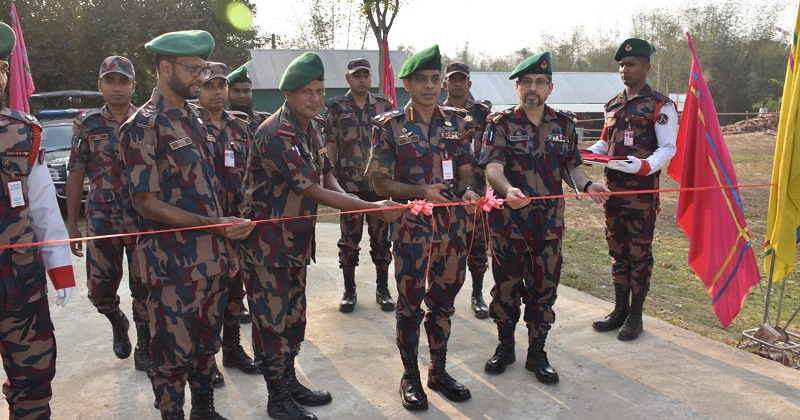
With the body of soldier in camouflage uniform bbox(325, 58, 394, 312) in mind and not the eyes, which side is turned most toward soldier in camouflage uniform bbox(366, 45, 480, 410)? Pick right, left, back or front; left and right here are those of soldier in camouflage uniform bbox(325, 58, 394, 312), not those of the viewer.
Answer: front

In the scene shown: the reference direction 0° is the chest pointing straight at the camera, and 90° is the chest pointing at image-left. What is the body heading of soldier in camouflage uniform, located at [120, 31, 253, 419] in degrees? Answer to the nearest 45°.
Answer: approximately 315°

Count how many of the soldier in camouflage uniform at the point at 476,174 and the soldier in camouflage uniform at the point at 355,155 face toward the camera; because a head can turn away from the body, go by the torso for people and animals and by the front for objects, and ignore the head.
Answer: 2

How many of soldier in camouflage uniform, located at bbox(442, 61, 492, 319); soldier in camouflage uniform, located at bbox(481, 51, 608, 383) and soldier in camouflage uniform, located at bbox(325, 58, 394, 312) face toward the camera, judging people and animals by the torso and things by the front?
3

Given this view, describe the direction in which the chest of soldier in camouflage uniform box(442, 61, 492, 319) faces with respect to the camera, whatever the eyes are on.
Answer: toward the camera

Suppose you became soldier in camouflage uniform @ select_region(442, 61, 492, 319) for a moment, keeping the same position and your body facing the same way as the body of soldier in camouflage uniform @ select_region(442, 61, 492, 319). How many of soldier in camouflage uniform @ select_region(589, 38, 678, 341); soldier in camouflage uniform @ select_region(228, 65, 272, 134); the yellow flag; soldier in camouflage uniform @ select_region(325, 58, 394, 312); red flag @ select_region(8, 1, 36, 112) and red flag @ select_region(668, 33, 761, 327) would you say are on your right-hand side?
3

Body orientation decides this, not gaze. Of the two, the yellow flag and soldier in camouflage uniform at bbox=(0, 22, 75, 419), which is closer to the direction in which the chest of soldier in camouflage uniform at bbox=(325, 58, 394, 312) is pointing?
the soldier in camouflage uniform

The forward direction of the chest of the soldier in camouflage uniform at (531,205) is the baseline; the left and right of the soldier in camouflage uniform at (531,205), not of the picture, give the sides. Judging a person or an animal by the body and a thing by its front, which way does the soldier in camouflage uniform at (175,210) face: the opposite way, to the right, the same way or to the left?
to the left

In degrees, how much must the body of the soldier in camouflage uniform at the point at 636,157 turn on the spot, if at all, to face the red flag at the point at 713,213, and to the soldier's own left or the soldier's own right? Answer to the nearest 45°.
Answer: approximately 135° to the soldier's own left

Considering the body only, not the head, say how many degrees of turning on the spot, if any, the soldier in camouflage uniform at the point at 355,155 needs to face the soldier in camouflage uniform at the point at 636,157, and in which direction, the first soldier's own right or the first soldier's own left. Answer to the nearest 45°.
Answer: approximately 45° to the first soldier's own left

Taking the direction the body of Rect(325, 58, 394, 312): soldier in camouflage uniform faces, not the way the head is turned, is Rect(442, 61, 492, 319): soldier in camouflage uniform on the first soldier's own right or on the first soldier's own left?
on the first soldier's own left
